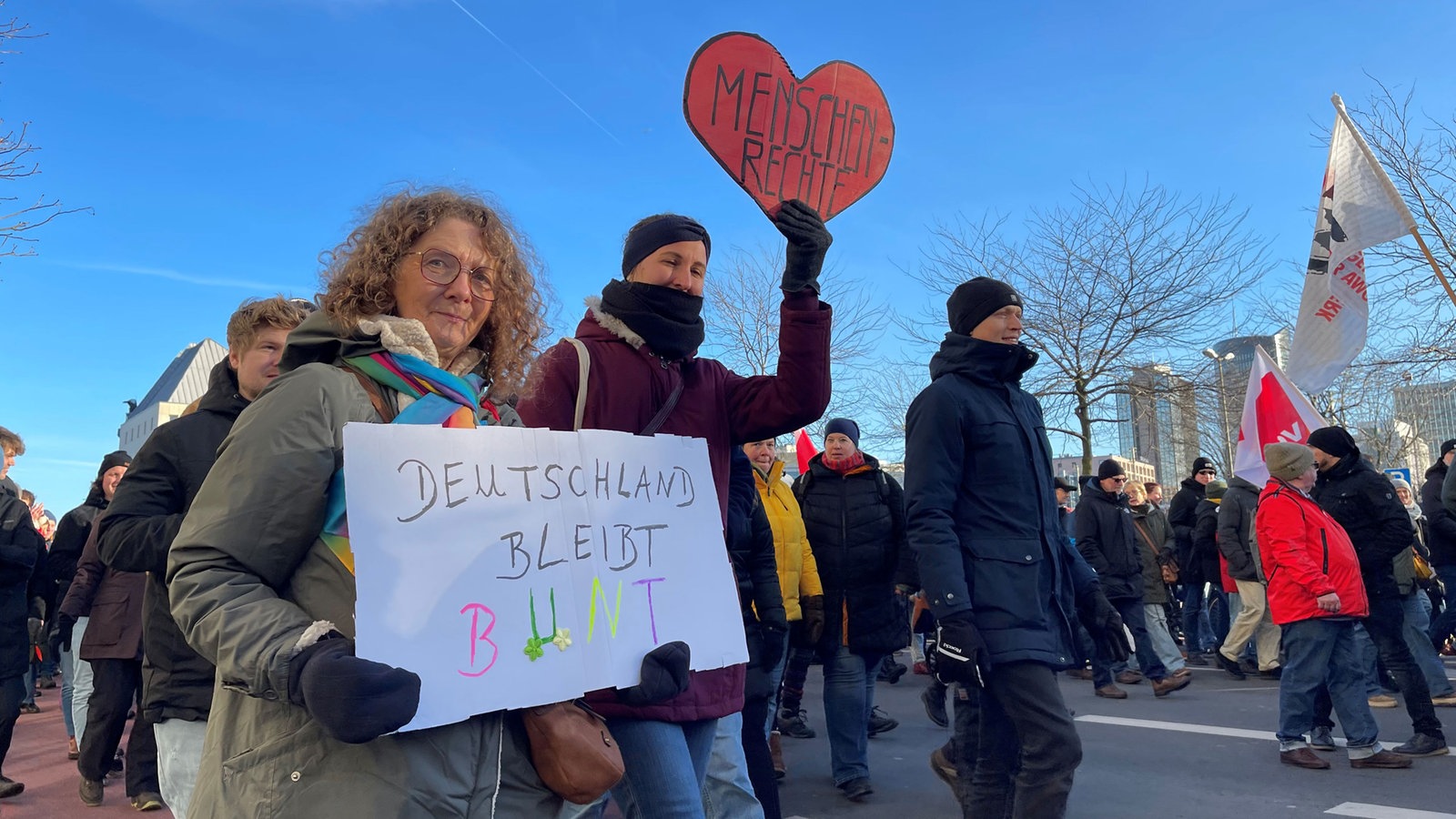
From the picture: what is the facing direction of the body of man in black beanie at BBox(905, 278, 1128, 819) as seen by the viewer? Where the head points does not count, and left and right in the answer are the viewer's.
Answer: facing the viewer and to the right of the viewer

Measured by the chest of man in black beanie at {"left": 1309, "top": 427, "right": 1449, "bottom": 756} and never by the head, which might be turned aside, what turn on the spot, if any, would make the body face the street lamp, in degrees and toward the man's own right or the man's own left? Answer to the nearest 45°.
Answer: approximately 90° to the man's own right

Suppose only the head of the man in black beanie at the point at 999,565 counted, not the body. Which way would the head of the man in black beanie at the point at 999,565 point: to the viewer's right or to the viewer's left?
to the viewer's right

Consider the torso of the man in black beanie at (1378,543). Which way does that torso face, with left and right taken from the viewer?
facing to the left of the viewer

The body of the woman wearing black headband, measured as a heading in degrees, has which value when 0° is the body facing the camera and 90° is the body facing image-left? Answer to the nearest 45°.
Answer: approximately 315°

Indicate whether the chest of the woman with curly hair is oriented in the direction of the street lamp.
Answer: no

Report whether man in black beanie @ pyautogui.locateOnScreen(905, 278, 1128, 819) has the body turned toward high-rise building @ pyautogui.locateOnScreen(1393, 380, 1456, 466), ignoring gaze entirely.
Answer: no

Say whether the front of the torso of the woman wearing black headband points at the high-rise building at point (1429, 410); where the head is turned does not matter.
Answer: no

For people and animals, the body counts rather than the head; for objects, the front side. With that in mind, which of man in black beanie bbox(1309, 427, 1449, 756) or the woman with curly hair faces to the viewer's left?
the man in black beanie

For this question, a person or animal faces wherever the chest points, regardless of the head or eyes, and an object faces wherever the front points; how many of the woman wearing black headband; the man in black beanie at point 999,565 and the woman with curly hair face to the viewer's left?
0
